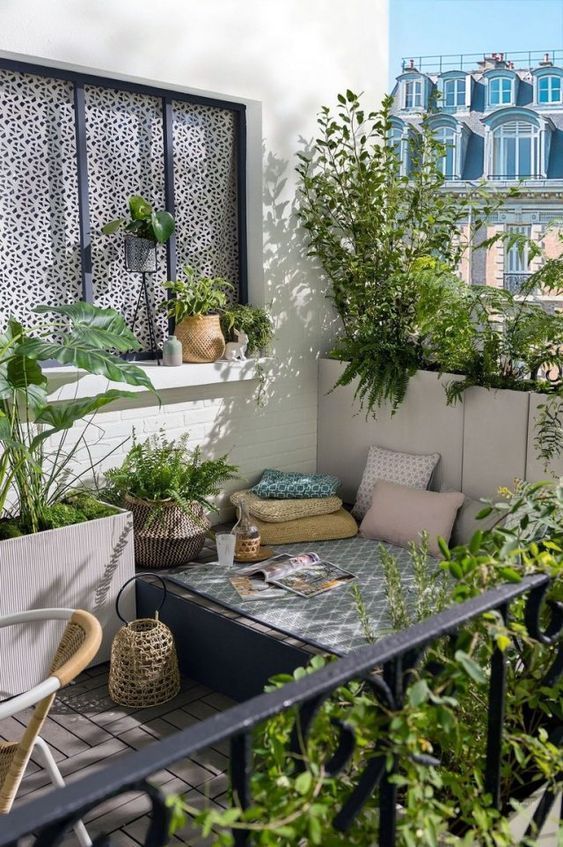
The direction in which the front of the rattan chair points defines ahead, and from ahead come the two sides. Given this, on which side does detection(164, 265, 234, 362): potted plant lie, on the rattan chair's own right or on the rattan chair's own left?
on the rattan chair's own right

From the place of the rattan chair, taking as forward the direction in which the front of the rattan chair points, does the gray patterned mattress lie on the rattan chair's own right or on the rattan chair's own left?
on the rattan chair's own right
